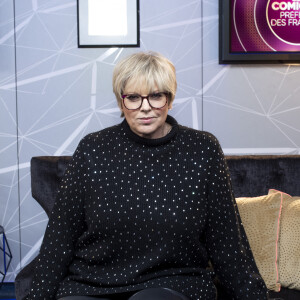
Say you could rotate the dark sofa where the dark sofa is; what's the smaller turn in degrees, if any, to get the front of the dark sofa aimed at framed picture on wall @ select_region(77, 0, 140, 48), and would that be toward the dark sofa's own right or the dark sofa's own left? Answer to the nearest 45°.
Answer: approximately 135° to the dark sofa's own right

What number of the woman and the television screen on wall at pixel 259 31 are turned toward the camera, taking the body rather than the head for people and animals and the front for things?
2

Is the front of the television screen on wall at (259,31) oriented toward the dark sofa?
yes

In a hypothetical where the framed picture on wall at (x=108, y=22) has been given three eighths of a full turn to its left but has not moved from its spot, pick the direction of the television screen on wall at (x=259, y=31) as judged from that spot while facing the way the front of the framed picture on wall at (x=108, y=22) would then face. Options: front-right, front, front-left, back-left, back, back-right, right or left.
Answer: front-right

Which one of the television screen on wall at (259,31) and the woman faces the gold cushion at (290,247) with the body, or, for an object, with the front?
the television screen on wall

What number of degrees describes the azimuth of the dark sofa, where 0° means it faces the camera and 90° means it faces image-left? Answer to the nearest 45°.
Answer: approximately 0°

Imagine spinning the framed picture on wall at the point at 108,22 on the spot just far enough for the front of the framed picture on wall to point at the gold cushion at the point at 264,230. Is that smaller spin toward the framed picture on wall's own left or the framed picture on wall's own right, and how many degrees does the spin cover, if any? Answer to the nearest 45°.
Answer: approximately 45° to the framed picture on wall's own left

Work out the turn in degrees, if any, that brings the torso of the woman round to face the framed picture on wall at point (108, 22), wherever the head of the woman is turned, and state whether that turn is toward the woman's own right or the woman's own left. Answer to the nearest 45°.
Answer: approximately 180°
